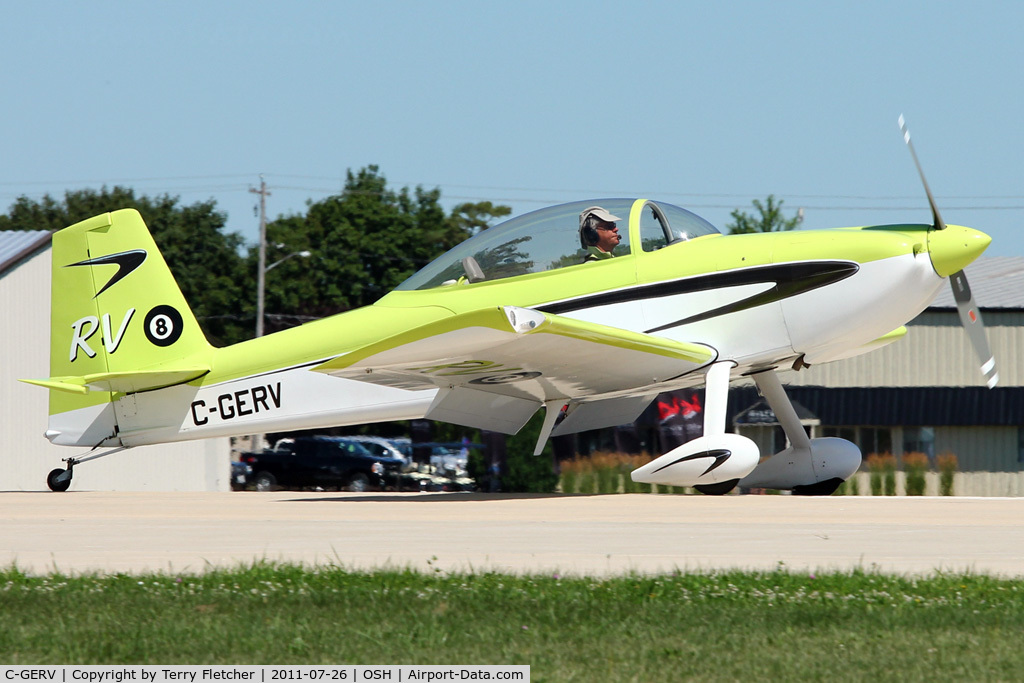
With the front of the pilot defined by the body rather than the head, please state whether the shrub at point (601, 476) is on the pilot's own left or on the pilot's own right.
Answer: on the pilot's own left

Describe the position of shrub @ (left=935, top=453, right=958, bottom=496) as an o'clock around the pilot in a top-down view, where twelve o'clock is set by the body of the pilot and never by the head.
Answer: The shrub is roughly at 10 o'clock from the pilot.

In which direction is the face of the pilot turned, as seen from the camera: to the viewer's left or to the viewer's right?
to the viewer's right

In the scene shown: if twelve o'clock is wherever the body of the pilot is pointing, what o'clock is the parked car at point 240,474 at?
The parked car is roughly at 8 o'clock from the pilot.

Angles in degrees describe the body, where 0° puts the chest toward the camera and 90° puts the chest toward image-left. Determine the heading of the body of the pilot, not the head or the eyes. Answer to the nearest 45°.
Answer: approximately 270°

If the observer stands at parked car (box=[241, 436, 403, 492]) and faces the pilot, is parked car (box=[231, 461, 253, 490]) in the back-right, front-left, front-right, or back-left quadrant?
back-right

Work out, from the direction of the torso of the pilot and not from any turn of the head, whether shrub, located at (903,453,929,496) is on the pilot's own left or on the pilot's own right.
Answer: on the pilot's own left

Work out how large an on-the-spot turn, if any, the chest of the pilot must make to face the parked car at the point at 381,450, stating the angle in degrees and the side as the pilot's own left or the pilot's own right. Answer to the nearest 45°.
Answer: approximately 90° to the pilot's own left

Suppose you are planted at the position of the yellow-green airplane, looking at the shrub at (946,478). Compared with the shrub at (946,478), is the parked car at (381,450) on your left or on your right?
left
